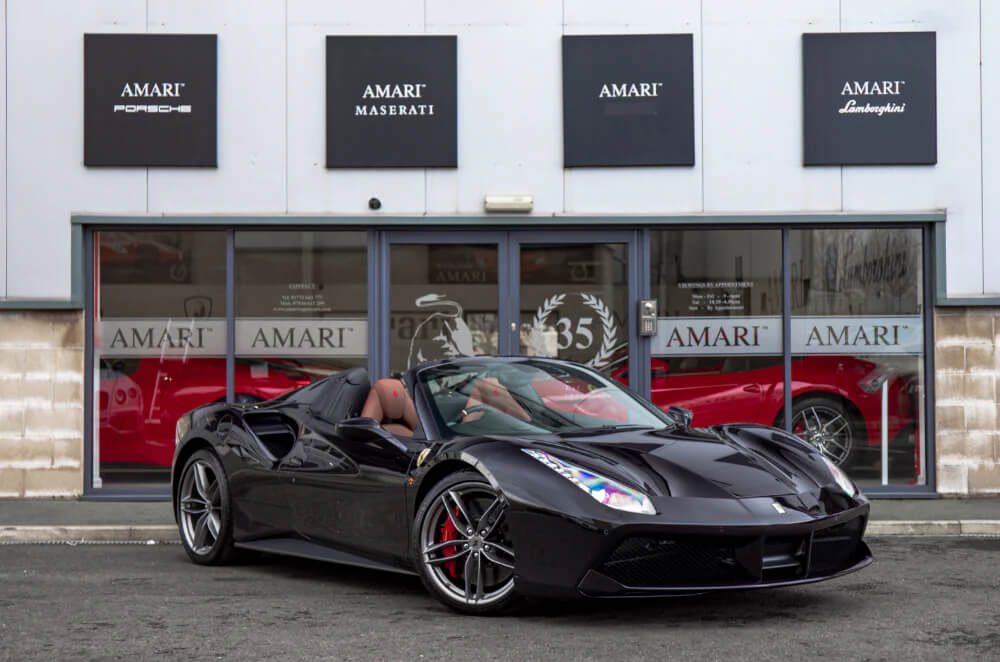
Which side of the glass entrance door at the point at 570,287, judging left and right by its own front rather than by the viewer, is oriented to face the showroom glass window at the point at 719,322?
left

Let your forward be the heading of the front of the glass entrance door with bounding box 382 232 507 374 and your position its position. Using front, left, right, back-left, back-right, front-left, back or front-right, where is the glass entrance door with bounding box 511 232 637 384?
left

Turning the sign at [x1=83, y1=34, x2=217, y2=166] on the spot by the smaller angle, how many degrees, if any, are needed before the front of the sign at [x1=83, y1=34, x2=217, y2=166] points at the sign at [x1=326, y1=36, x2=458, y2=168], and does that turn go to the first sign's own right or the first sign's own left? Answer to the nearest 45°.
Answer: approximately 90° to the first sign's own left

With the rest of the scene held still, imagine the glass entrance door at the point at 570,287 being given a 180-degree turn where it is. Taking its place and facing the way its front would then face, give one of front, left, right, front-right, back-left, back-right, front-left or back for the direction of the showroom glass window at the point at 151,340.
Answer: left

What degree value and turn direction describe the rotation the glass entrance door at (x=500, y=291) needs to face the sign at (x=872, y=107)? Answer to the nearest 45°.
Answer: approximately 90° to its left

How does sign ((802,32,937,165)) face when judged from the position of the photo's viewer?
facing the viewer

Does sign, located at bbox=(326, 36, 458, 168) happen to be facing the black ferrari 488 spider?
yes

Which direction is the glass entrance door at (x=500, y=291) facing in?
toward the camera

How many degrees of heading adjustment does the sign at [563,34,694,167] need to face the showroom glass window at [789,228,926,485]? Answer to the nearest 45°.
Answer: approximately 90° to its left

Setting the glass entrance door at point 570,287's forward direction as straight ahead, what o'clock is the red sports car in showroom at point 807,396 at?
The red sports car in showroom is roughly at 9 o'clock from the glass entrance door.

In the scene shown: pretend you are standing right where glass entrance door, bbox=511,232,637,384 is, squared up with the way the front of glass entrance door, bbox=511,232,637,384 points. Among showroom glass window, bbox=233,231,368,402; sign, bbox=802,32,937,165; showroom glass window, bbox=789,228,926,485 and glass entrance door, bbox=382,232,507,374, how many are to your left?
2

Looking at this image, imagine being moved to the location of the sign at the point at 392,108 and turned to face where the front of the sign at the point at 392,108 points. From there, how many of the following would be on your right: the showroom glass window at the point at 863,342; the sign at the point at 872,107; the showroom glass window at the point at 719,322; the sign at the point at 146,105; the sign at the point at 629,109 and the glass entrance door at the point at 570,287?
1
